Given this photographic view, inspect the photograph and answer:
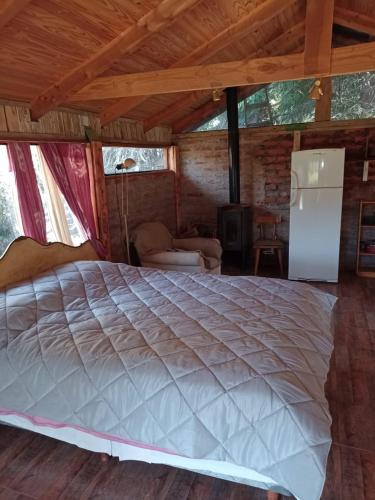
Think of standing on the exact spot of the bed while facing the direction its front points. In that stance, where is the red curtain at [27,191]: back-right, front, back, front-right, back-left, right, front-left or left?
back

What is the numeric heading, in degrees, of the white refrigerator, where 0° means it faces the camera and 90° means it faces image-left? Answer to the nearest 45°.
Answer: approximately 0°

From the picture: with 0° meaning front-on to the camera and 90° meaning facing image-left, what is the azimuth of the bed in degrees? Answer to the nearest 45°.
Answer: approximately 315°

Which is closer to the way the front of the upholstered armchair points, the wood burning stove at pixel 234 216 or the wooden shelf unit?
the wooden shelf unit

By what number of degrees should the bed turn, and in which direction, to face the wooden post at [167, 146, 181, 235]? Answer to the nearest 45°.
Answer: approximately 135° to its left

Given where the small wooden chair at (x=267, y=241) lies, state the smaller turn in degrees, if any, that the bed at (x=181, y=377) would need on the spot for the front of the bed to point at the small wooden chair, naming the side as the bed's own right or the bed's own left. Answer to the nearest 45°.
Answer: approximately 90° to the bed's own left

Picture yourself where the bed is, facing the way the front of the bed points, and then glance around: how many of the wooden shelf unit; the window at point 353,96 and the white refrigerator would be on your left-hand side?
3
